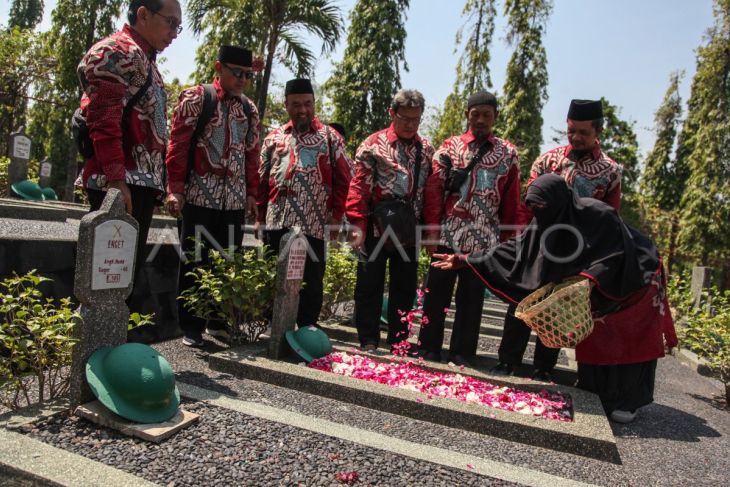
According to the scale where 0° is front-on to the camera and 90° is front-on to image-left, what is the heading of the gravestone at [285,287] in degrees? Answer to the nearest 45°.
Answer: approximately 315°

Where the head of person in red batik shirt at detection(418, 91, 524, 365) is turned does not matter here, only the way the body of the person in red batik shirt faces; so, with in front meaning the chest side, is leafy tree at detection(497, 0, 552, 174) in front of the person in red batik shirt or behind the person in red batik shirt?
behind

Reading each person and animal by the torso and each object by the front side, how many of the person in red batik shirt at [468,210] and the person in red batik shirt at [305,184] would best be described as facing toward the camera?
2
